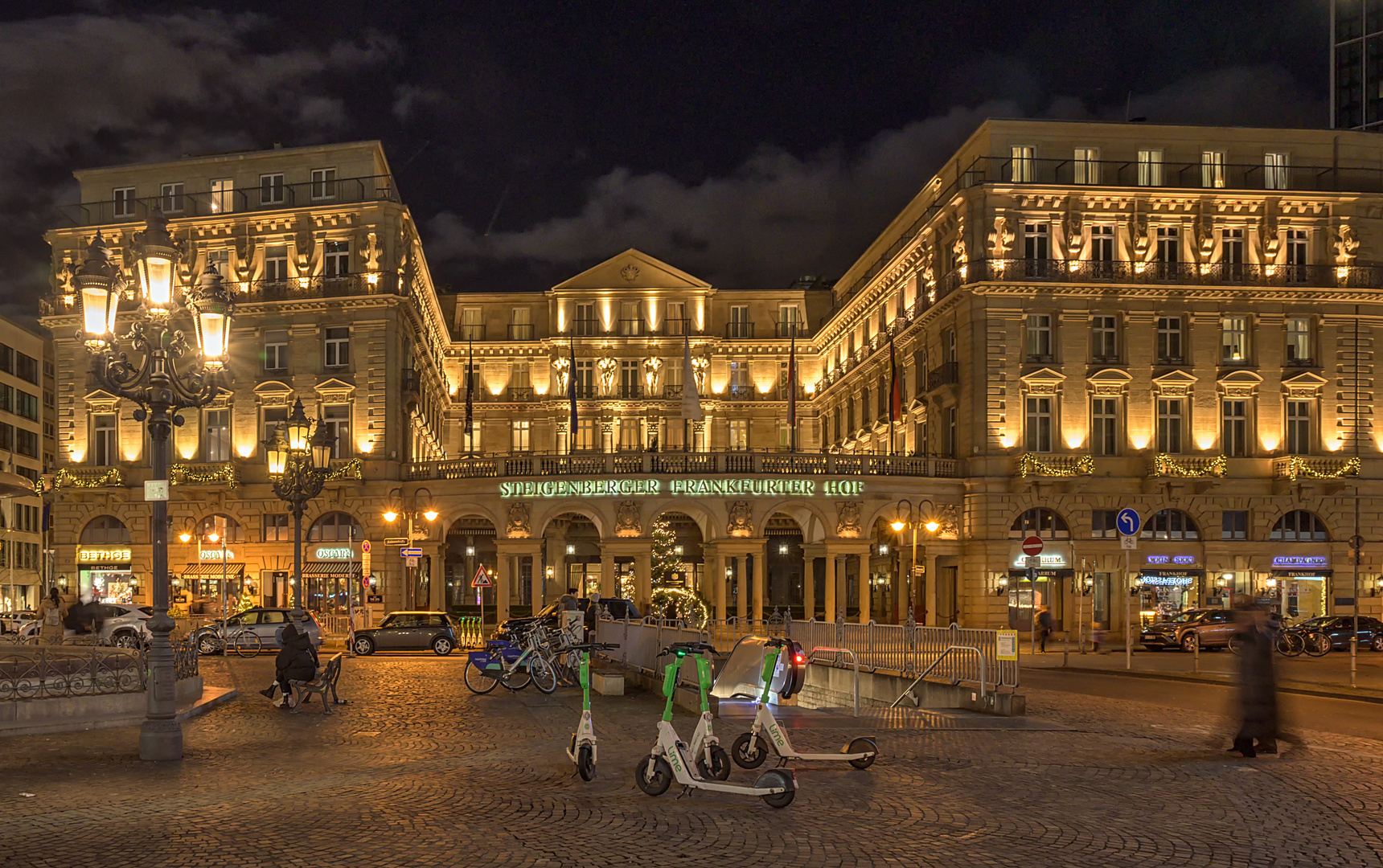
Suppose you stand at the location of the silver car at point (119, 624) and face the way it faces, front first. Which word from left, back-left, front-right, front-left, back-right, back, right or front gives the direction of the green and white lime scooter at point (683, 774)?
left

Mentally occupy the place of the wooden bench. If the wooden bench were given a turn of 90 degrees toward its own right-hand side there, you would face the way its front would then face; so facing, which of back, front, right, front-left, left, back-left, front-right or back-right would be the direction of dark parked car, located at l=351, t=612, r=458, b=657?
front

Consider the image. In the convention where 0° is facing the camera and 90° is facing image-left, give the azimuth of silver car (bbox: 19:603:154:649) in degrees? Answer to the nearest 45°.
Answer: approximately 90°

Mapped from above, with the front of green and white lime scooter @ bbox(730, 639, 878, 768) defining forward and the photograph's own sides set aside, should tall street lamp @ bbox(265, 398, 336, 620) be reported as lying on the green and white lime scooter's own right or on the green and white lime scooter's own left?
on the green and white lime scooter's own right

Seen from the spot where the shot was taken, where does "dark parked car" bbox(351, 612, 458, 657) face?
facing to the left of the viewer

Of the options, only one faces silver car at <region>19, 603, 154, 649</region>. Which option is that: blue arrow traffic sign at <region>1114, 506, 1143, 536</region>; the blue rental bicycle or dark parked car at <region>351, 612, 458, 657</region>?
the dark parked car

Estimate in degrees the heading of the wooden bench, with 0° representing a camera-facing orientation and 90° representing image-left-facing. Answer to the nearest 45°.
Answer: approximately 90°

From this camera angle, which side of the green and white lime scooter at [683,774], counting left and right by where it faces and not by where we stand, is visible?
left

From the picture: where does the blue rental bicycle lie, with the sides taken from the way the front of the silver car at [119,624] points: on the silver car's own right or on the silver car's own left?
on the silver car's own left

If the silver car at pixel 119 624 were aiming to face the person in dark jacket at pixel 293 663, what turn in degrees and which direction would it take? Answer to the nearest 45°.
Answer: approximately 90° to its left
